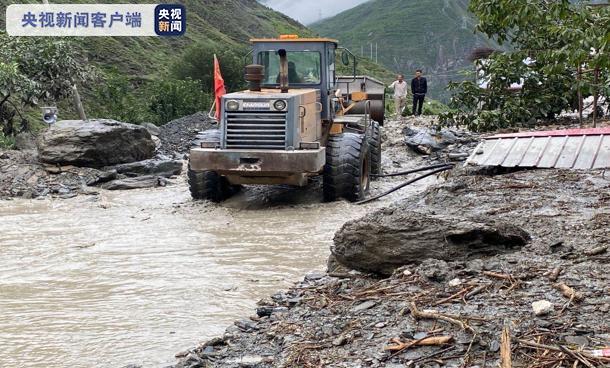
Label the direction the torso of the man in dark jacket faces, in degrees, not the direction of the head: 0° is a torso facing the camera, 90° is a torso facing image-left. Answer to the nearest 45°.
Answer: approximately 0°

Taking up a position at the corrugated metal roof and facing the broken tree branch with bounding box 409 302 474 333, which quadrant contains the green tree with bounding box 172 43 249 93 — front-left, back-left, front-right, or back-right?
back-right

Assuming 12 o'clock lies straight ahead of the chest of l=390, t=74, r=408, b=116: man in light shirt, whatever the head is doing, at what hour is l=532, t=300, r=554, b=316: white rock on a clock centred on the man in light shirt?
The white rock is roughly at 12 o'clock from the man in light shirt.

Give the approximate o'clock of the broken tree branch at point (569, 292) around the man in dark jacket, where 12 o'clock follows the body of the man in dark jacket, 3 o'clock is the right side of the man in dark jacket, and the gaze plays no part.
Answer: The broken tree branch is roughly at 12 o'clock from the man in dark jacket.

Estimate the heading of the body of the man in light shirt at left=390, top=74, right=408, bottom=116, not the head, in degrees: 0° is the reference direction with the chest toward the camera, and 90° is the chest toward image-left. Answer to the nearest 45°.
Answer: approximately 0°

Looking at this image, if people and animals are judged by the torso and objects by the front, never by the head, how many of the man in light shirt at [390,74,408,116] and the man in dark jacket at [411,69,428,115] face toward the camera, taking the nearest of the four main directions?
2

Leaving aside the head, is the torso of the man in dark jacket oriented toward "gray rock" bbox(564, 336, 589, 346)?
yes

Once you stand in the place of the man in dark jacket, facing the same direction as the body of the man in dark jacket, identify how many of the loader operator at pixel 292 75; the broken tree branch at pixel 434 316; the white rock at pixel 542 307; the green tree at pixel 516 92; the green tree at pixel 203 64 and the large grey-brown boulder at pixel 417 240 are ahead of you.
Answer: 5

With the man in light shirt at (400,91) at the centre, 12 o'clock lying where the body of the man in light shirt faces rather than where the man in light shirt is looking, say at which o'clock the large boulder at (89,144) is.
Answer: The large boulder is roughly at 1 o'clock from the man in light shirt.

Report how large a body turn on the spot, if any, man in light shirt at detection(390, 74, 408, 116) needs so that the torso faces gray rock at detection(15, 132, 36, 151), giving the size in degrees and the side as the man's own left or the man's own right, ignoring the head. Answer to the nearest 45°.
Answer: approximately 45° to the man's own right

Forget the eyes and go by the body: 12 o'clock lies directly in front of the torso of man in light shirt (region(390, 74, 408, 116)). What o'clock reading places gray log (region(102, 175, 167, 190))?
The gray log is roughly at 1 o'clock from the man in light shirt.
